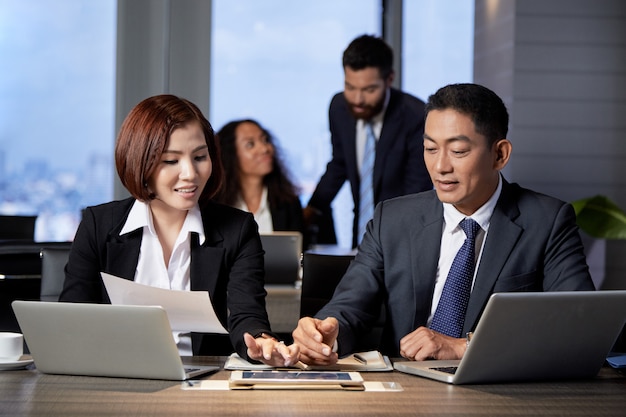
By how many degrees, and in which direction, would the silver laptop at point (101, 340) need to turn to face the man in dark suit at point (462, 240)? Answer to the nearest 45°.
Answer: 0° — it already faces them

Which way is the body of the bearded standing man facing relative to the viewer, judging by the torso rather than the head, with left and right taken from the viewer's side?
facing the viewer and to the left of the viewer

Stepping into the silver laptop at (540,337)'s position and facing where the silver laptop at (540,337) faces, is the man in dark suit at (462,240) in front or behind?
in front

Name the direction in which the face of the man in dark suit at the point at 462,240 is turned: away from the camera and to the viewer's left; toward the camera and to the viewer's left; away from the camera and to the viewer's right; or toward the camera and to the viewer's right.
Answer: toward the camera and to the viewer's left

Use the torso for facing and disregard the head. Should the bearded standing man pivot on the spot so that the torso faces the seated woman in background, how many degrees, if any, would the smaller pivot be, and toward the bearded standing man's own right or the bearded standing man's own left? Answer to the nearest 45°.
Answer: approximately 45° to the bearded standing man's own right

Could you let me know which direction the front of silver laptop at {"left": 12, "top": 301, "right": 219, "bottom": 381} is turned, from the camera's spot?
facing away from the viewer and to the right of the viewer

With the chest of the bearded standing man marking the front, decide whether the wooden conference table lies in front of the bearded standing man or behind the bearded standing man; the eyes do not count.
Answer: in front

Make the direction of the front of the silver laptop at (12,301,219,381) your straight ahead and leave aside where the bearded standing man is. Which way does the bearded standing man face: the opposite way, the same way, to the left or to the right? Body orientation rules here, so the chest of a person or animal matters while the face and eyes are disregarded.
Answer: the opposite way

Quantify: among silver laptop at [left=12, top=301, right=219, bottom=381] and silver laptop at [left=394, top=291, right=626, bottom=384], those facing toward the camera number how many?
0

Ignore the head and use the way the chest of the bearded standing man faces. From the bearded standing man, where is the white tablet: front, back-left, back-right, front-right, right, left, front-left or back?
front-left

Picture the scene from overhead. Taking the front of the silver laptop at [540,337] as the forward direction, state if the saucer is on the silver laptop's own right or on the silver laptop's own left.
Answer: on the silver laptop's own left

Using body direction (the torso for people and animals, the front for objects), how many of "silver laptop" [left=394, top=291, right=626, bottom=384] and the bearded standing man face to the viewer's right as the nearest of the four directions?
0
